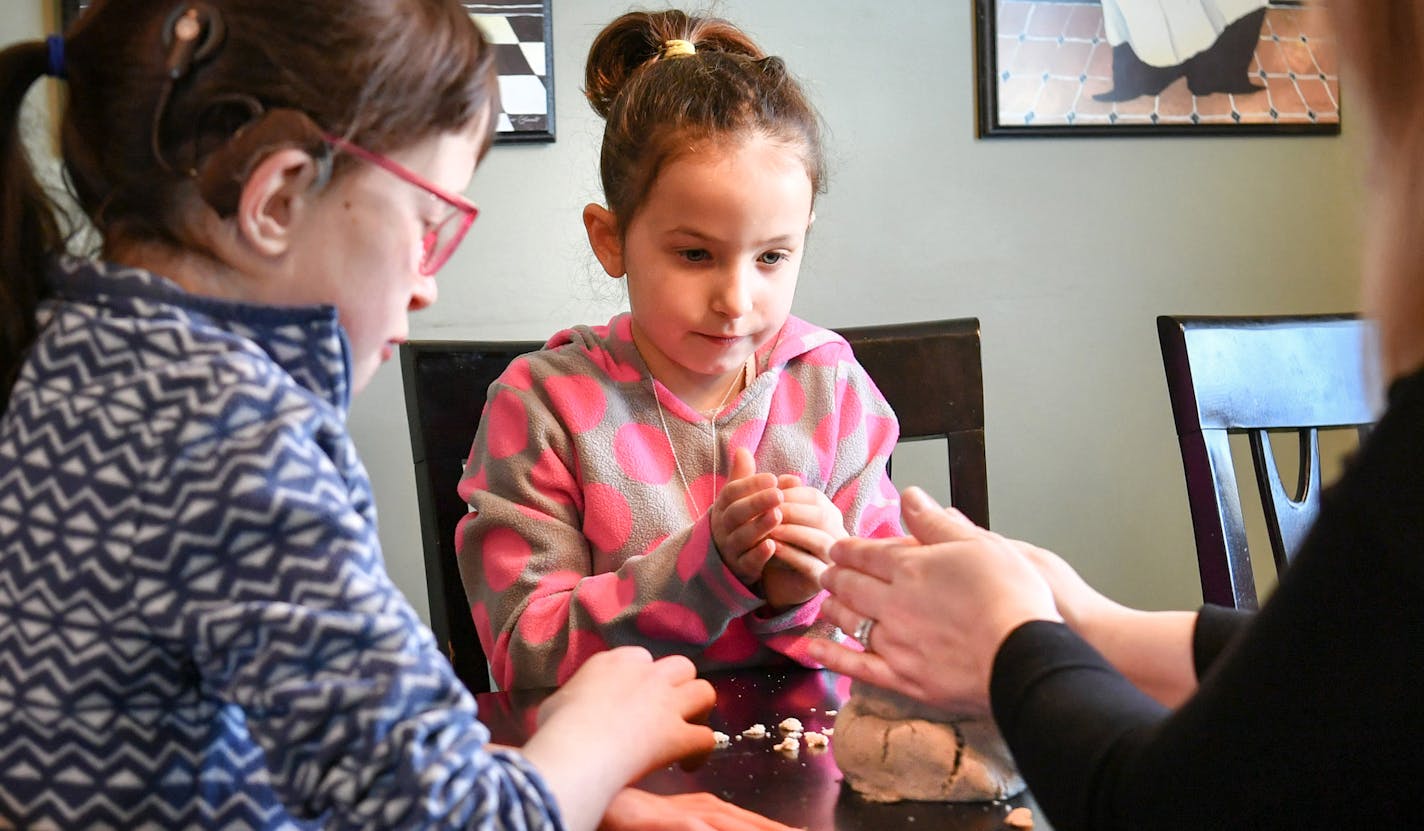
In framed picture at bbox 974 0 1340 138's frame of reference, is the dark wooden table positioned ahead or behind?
ahead

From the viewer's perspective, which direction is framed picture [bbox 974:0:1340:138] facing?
toward the camera

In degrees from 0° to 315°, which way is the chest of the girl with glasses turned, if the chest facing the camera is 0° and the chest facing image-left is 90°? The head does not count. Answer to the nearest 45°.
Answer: approximately 270°

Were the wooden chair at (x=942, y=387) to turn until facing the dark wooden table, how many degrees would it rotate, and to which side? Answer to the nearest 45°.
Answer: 0° — it already faces it

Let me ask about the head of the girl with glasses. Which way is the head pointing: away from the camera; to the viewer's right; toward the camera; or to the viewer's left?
to the viewer's right

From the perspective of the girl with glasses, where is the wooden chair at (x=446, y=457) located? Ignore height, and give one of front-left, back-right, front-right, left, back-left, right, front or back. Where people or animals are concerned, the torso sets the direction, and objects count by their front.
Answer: left

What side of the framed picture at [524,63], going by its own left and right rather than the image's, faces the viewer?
front

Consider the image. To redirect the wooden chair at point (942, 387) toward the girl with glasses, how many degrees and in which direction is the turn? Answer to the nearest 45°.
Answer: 0° — it already faces them

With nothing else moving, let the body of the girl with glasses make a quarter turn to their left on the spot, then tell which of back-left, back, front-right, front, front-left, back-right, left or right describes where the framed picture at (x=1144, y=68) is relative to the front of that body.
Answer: front-right

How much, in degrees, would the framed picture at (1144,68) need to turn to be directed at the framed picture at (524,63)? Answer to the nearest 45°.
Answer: approximately 45° to its right
